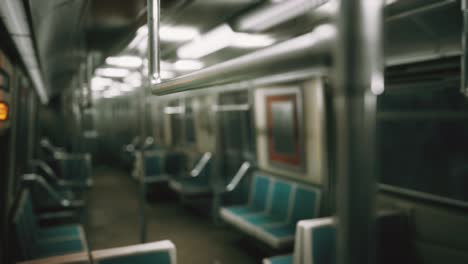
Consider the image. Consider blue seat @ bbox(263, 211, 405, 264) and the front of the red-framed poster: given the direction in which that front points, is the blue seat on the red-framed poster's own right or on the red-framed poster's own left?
on the red-framed poster's own left

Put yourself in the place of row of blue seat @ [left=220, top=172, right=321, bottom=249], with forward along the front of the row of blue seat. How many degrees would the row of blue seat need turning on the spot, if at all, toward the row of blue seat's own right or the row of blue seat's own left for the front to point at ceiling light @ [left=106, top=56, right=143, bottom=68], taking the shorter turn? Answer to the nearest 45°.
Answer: approximately 90° to the row of blue seat's own right

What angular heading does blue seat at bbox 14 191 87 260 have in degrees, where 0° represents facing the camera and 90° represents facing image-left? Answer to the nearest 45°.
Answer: approximately 270°

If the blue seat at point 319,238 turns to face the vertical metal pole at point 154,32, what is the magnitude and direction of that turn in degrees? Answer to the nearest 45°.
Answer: approximately 45° to its left

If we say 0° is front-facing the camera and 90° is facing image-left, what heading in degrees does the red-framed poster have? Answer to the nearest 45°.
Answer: approximately 45°

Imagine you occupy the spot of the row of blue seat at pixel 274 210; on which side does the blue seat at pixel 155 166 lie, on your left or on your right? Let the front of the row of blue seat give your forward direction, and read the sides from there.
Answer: on your right

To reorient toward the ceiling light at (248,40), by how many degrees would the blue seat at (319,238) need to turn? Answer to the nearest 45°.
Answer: approximately 90° to its right

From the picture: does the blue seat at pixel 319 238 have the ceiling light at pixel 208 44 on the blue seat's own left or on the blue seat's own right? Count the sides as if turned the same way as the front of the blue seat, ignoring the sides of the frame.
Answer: on the blue seat's own right

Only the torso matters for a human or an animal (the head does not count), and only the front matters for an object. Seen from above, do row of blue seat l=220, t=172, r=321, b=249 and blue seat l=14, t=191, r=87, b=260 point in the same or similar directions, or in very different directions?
very different directions

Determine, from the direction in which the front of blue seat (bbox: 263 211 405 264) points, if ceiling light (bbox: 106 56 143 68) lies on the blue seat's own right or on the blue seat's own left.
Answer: on the blue seat's own right

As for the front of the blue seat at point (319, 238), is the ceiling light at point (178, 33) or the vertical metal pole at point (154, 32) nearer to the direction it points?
the vertical metal pole

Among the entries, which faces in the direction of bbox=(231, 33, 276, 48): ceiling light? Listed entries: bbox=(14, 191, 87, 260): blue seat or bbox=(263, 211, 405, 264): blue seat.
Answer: bbox=(14, 191, 87, 260): blue seat

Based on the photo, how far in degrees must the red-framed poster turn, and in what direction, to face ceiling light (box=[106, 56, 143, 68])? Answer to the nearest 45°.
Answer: approximately 90° to its right

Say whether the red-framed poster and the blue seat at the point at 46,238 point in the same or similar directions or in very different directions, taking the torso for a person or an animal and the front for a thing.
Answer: very different directions
